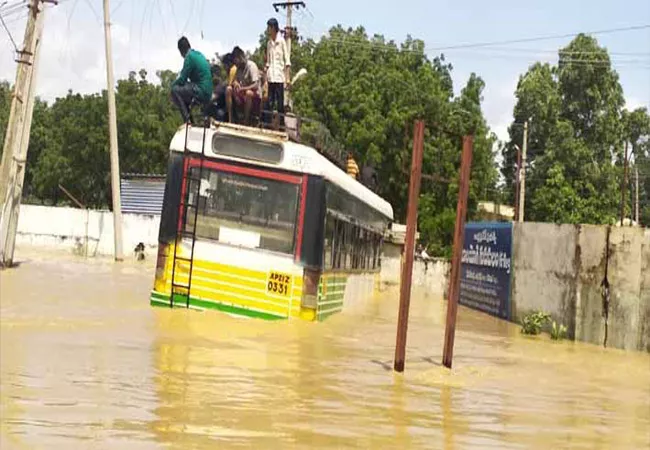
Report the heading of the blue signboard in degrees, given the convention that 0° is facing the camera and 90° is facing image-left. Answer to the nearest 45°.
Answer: approximately 45°

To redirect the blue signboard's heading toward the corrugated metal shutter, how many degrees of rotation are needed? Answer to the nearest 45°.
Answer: approximately 90° to its right

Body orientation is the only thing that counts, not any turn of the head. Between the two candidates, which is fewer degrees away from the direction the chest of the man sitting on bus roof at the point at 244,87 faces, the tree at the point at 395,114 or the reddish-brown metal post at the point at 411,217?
the reddish-brown metal post

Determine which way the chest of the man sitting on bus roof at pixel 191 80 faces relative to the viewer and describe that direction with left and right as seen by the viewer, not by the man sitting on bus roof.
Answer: facing to the left of the viewer

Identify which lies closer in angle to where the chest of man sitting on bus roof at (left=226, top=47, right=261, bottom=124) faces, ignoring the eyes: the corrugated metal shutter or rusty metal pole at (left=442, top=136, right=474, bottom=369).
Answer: the rusty metal pole

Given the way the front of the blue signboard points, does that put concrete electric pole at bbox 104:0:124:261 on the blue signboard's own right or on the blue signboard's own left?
on the blue signboard's own right

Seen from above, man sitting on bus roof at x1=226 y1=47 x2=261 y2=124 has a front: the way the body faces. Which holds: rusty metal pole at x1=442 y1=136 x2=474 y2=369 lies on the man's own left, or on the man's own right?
on the man's own left

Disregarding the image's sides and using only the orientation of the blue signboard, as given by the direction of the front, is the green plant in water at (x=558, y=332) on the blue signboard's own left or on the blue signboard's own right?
on the blue signboard's own left

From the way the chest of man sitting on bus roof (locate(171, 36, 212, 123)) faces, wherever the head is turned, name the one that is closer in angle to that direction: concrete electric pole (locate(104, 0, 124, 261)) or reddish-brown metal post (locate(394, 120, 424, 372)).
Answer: the concrete electric pole

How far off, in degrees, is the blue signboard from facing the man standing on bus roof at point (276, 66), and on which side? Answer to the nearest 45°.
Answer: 0° — it already faces them

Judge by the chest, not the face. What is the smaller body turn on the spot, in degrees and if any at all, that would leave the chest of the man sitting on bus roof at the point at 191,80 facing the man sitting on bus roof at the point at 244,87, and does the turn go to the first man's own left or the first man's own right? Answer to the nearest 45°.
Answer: approximately 135° to the first man's own right
